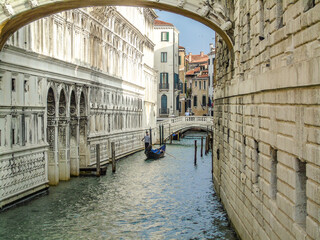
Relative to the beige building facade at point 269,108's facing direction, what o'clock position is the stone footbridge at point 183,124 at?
The stone footbridge is roughly at 3 o'clock from the beige building facade.

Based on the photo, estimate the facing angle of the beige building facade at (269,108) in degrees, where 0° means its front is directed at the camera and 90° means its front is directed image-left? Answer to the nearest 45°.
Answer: approximately 90°

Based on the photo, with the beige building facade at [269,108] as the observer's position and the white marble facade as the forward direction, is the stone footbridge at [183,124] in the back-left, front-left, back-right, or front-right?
front-right
